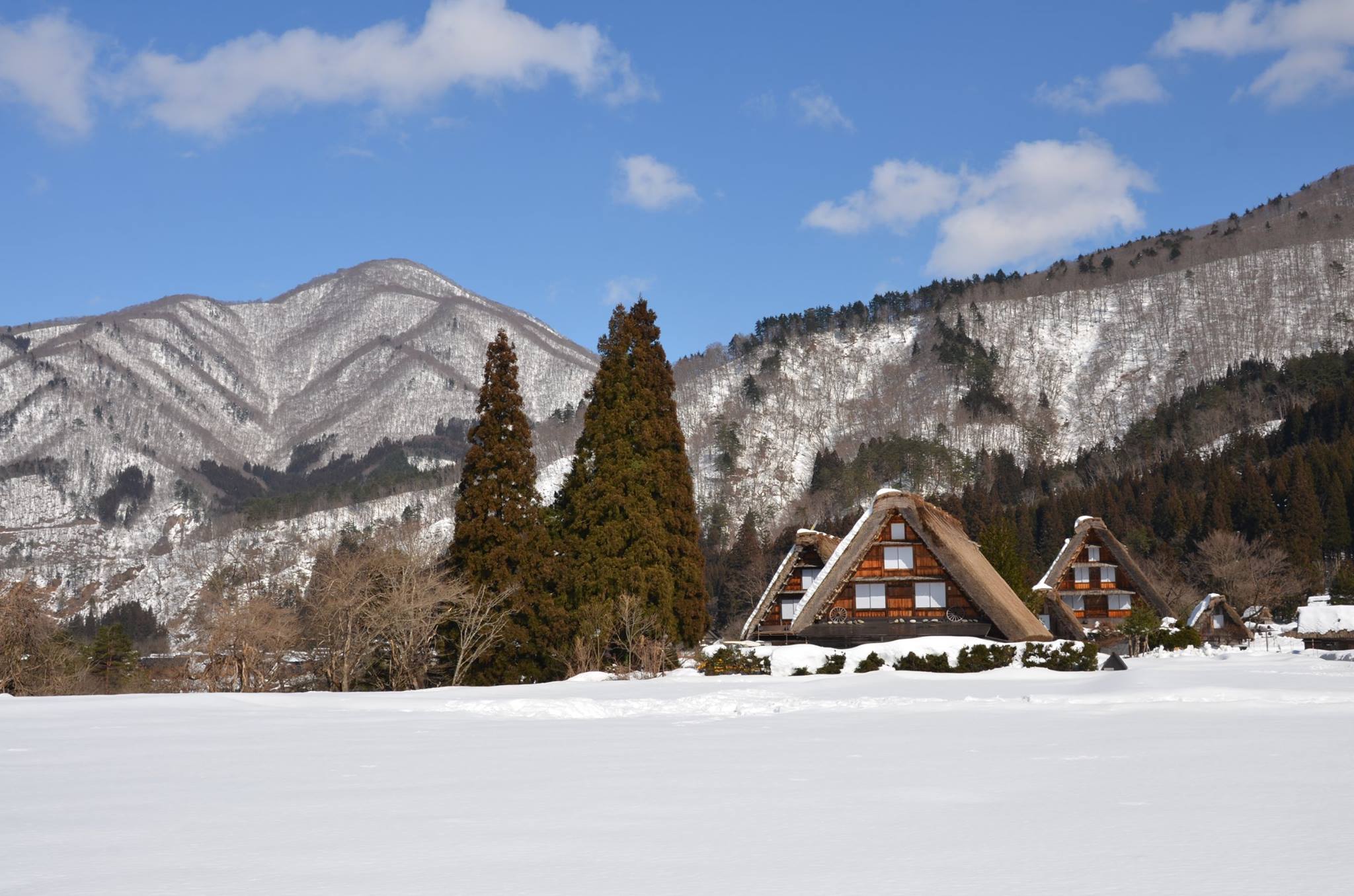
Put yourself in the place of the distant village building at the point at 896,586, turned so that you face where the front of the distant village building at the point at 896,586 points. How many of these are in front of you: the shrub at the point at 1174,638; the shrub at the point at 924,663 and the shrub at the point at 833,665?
2

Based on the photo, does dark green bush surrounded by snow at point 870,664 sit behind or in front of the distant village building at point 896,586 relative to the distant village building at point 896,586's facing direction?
in front

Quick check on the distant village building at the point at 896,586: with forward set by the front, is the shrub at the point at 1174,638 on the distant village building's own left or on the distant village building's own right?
on the distant village building's own left

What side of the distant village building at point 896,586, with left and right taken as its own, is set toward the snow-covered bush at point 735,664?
front

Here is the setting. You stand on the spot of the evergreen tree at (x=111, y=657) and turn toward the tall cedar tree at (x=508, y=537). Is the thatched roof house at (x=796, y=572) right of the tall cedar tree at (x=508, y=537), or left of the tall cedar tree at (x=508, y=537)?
left

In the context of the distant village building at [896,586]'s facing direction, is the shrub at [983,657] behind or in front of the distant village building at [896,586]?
in front

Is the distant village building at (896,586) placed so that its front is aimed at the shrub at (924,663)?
yes

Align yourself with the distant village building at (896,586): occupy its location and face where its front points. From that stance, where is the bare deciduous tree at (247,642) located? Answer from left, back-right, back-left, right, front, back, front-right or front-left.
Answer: front-right

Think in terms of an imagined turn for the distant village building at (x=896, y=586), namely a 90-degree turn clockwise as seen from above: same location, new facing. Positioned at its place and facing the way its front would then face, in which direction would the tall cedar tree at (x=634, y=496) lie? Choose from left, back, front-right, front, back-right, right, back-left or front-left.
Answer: front-left

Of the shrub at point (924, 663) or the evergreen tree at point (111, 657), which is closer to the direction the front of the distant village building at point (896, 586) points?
the shrub

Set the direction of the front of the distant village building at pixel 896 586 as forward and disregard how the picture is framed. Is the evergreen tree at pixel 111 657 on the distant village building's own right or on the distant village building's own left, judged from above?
on the distant village building's own right

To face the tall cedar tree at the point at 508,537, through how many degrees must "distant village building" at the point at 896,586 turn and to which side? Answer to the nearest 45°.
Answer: approximately 45° to its right

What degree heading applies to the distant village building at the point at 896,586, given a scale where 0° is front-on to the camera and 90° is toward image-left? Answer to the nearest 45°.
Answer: approximately 0°
